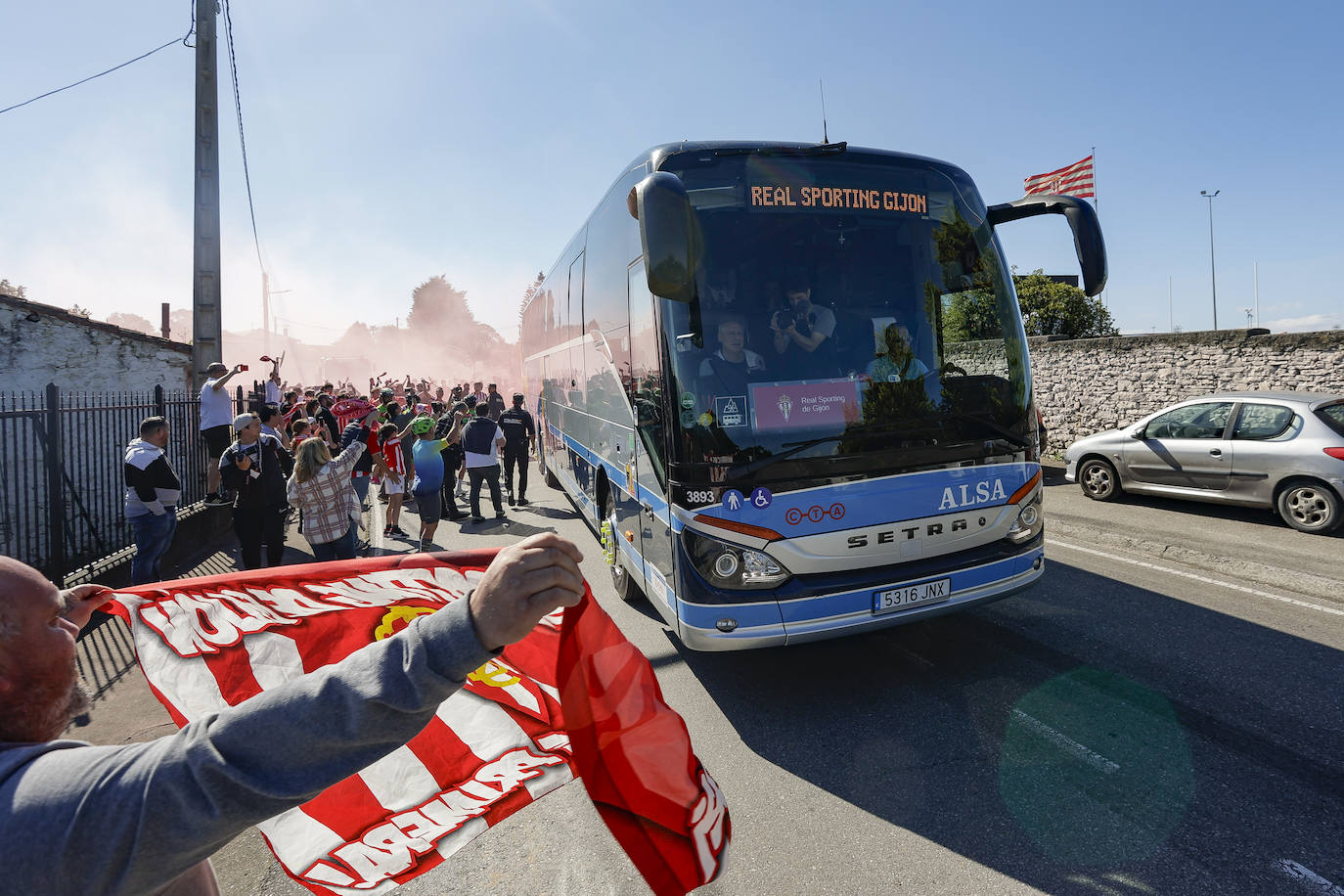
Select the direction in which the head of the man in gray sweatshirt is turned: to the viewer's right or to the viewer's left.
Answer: to the viewer's right

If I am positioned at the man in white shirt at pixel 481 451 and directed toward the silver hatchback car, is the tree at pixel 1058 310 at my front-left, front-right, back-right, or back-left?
front-left

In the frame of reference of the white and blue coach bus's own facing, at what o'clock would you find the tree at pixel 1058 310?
The tree is roughly at 8 o'clock from the white and blue coach bus.

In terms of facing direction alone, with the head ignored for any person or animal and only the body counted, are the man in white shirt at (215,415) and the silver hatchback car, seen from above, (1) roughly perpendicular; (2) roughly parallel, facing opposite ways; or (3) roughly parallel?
roughly perpendicular

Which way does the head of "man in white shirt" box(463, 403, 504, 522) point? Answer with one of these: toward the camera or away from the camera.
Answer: away from the camera

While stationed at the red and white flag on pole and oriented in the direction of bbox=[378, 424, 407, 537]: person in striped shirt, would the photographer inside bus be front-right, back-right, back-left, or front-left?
front-left

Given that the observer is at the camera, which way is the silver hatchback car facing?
facing away from the viewer and to the left of the viewer

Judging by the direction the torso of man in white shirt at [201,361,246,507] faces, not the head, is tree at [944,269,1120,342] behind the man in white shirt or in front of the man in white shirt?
in front
